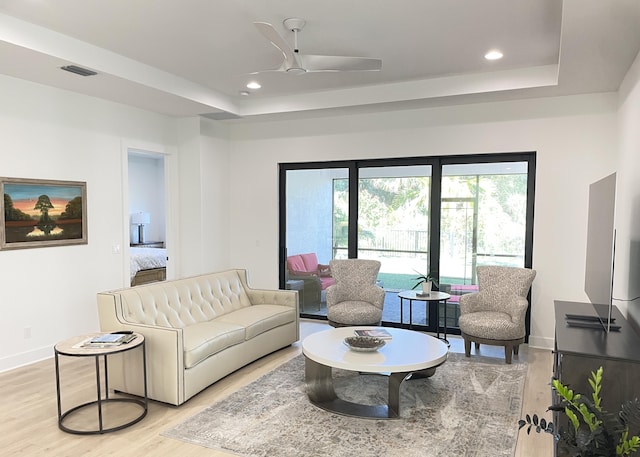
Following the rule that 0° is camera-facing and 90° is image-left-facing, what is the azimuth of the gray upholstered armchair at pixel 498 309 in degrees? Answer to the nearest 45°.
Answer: approximately 45°

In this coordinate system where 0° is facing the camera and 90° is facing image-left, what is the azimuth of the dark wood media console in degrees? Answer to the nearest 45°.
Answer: approximately 90°

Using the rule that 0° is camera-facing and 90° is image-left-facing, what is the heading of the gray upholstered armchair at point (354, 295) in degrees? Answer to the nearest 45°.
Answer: approximately 0°

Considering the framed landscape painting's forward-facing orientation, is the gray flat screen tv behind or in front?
in front

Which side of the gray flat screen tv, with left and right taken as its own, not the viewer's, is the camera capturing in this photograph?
left

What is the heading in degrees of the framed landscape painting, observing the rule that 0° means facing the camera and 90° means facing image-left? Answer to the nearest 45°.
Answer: approximately 315°

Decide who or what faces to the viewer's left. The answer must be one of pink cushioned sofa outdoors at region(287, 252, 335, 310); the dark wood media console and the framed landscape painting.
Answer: the dark wood media console

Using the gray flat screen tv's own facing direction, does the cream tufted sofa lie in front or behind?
in front
